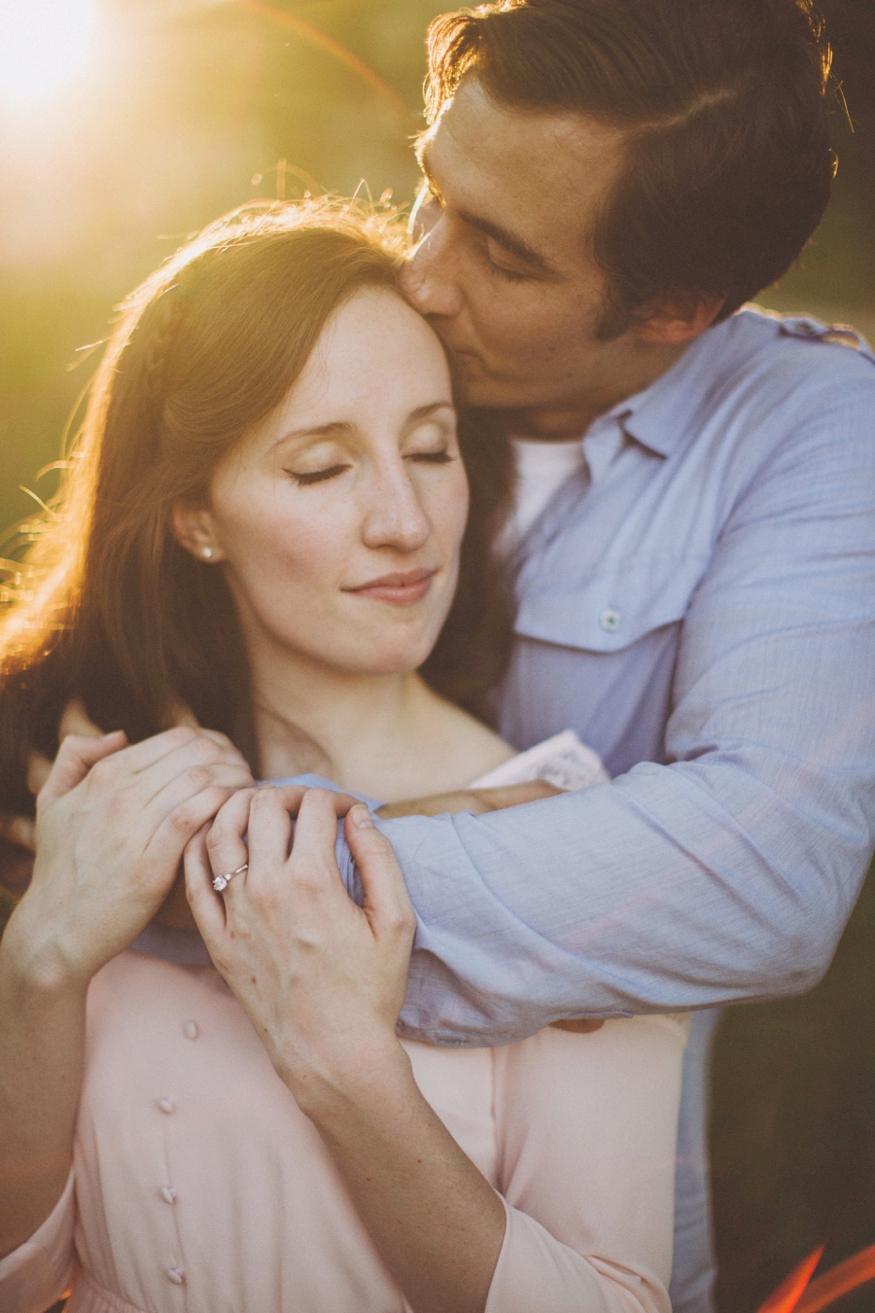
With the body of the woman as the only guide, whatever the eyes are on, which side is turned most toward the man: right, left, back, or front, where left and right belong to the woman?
back

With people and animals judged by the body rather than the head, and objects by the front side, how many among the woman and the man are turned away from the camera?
0

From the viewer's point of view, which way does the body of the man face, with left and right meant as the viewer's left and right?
facing the viewer and to the left of the viewer

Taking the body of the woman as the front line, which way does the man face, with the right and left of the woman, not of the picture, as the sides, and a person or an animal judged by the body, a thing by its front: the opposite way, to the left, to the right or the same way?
the same way

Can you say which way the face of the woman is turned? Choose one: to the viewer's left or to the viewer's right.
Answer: to the viewer's right

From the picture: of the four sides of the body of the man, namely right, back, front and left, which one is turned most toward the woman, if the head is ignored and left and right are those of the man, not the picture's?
front

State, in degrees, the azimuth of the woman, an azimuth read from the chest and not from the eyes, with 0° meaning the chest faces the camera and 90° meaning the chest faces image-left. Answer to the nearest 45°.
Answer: approximately 45°
